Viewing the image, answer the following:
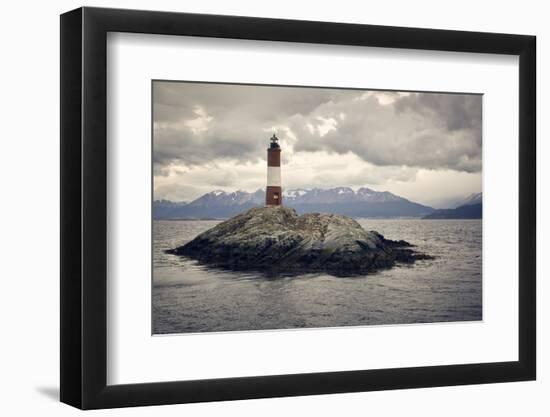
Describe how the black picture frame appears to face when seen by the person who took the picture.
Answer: facing the viewer and to the right of the viewer
